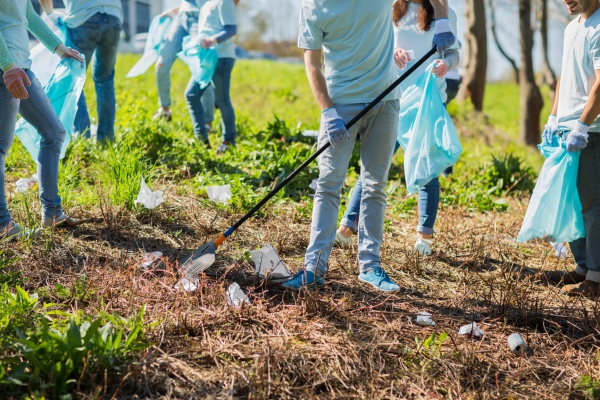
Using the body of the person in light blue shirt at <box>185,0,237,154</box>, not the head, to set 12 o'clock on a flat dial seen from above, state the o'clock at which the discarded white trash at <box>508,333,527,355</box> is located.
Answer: The discarded white trash is roughly at 10 o'clock from the person in light blue shirt.

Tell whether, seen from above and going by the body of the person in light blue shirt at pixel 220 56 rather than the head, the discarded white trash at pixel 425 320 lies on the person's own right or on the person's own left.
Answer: on the person's own left

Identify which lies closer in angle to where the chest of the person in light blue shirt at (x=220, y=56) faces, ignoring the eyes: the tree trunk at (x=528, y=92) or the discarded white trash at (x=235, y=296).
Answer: the discarded white trash

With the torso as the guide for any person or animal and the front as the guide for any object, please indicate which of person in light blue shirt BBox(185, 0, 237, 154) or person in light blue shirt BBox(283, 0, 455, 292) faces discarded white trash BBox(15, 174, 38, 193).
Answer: person in light blue shirt BBox(185, 0, 237, 154)

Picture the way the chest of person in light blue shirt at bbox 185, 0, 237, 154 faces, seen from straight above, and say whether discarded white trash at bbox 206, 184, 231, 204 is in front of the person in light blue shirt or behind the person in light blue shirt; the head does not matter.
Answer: in front

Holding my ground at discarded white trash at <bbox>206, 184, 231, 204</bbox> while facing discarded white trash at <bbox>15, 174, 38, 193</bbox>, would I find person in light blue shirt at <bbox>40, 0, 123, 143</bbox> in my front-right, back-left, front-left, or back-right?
front-right

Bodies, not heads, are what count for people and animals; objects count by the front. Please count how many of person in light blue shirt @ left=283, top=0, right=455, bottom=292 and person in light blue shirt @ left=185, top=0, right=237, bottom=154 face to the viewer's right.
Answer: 0

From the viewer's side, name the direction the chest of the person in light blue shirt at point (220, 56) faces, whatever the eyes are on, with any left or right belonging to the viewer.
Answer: facing the viewer and to the left of the viewer
